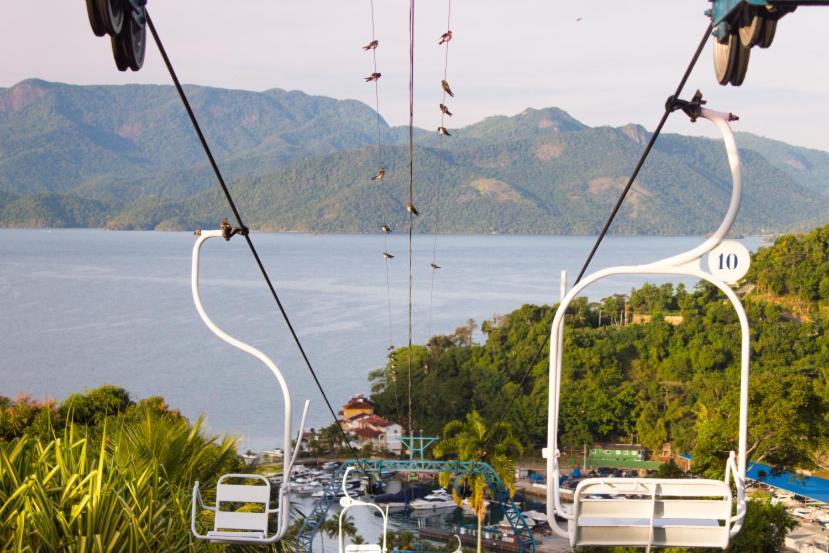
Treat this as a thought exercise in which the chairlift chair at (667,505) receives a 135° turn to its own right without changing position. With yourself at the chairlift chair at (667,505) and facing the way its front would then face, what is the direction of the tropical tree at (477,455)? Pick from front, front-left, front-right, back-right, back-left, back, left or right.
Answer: back-left

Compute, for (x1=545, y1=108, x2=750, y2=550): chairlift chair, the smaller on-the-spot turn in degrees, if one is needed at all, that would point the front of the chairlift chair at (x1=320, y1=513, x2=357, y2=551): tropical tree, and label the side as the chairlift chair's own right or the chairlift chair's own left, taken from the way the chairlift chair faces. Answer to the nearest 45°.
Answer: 0° — it already faces it

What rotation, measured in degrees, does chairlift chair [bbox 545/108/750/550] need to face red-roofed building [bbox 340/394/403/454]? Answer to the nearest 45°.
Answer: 0° — it already faces it

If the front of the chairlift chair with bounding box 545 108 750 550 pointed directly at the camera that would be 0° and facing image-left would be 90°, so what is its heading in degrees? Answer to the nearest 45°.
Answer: approximately 180°
